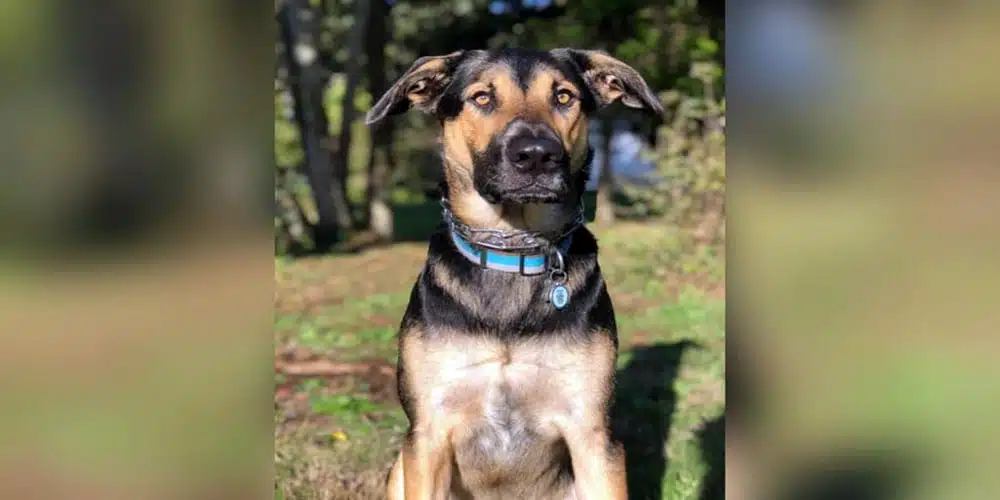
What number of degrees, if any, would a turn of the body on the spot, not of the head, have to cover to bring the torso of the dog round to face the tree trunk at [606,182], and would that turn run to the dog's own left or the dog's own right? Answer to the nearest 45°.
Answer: approximately 180°

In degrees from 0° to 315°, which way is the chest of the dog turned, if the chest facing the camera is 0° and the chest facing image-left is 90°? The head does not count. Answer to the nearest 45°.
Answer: approximately 0°

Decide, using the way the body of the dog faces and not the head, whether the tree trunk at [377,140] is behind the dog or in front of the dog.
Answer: behind

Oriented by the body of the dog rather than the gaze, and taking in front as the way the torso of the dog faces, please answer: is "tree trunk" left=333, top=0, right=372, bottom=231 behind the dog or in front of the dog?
behind

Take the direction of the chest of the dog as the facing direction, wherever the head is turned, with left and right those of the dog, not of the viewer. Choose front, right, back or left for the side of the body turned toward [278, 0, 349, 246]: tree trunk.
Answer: back
